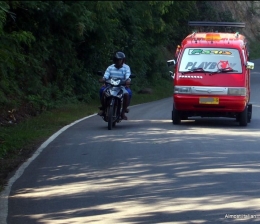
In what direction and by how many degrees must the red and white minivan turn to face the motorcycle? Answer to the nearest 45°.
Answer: approximately 90° to its right

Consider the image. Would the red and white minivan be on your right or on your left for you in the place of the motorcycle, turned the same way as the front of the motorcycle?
on your left

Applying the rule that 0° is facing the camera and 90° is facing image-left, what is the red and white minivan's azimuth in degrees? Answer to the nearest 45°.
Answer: approximately 0°

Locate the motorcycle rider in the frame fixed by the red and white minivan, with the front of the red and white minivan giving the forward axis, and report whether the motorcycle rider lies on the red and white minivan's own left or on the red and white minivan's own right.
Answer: on the red and white minivan's own right

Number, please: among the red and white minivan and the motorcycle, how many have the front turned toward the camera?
2
